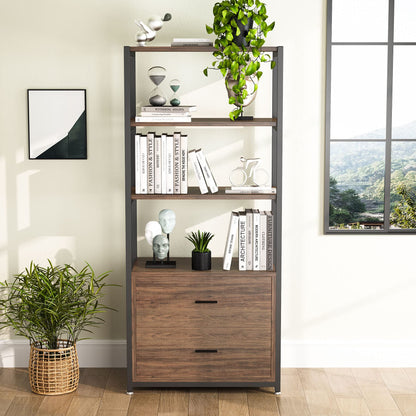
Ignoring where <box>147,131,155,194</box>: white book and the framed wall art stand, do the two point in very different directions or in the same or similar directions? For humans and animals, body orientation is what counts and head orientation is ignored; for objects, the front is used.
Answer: same or similar directions

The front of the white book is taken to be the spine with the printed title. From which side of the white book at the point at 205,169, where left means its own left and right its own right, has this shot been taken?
front

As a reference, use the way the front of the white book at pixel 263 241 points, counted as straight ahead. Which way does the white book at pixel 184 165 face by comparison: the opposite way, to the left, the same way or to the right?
the same way

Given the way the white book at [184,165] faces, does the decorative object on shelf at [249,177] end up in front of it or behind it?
in front

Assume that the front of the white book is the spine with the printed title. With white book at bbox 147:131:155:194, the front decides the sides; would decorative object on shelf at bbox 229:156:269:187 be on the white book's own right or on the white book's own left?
on the white book's own left

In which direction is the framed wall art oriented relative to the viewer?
toward the camera

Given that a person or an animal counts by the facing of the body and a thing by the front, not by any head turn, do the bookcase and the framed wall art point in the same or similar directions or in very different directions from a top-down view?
same or similar directions

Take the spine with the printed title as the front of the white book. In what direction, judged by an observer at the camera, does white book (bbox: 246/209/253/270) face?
facing the viewer
